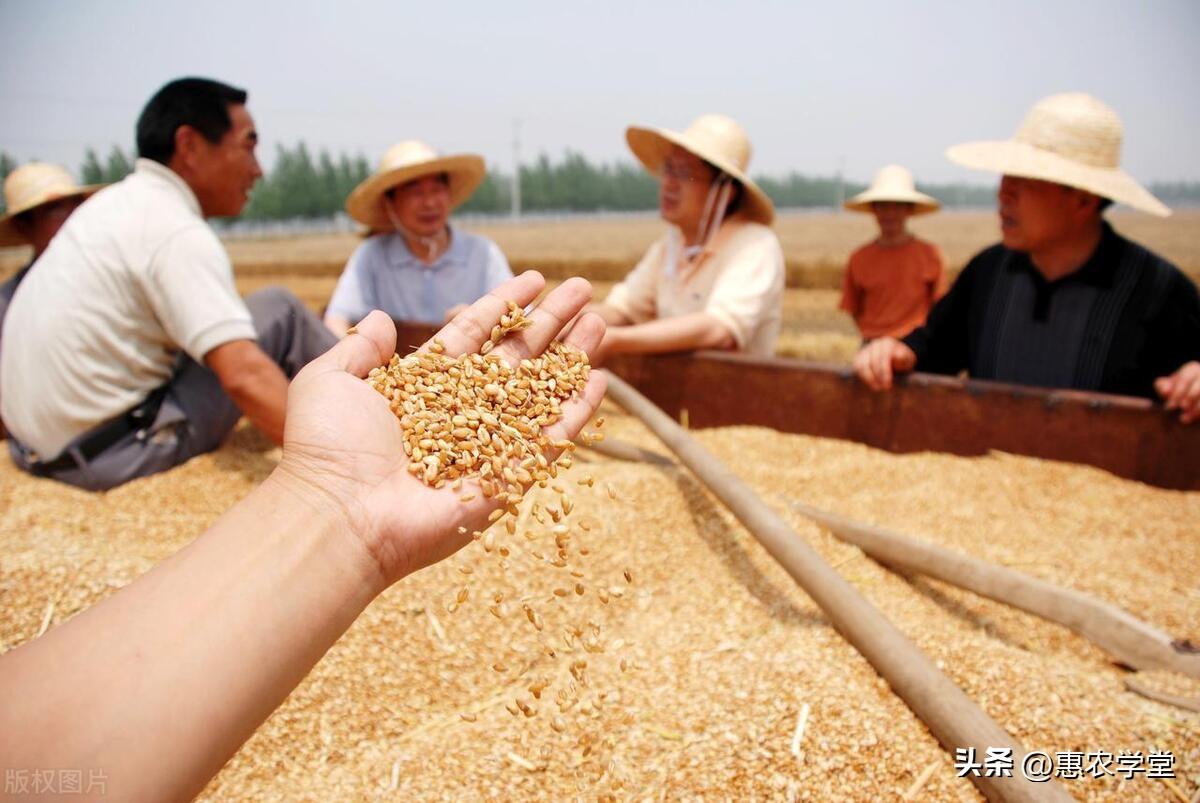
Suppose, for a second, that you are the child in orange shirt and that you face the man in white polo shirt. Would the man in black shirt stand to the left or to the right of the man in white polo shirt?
left

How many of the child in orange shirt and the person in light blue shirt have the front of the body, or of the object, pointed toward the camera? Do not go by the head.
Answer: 2

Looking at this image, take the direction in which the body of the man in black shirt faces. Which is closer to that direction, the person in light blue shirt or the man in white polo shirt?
the man in white polo shirt

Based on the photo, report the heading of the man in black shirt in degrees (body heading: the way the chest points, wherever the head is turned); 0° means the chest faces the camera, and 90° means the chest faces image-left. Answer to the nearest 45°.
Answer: approximately 45°

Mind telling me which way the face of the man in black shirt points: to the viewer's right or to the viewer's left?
to the viewer's left

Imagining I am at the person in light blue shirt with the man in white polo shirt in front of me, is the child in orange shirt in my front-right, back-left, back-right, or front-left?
back-left

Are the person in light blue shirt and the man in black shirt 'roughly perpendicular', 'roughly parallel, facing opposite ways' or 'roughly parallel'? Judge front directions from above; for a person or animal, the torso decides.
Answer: roughly perpendicular

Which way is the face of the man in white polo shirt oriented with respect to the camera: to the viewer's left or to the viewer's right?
to the viewer's right

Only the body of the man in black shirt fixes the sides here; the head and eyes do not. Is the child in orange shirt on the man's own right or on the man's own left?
on the man's own right
